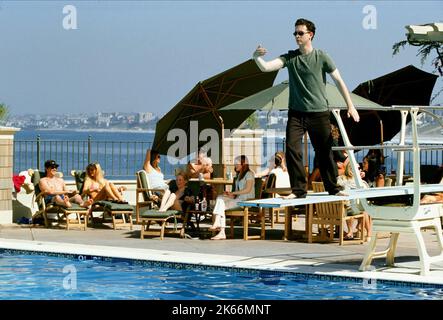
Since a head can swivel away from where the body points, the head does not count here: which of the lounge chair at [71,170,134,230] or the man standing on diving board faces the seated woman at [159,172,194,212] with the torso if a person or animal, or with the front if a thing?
the lounge chair

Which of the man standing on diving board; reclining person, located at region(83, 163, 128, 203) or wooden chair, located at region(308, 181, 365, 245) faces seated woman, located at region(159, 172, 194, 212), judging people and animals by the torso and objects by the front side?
the reclining person

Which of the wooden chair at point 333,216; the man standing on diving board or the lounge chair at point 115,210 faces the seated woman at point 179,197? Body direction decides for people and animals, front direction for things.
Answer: the lounge chair

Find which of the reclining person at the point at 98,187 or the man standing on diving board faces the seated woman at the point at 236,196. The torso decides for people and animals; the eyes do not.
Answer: the reclining person

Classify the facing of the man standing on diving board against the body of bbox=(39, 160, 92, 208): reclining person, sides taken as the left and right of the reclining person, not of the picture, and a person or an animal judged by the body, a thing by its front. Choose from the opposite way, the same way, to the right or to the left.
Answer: to the right

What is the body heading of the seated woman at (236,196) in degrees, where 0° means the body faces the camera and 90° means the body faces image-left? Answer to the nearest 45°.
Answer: approximately 90°

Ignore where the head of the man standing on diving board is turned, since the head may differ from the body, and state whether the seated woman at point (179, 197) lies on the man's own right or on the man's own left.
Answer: on the man's own right
